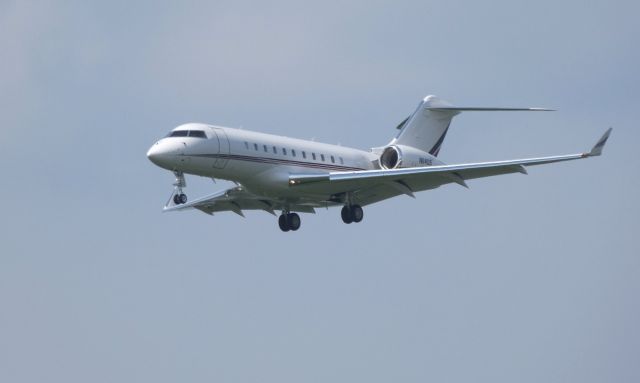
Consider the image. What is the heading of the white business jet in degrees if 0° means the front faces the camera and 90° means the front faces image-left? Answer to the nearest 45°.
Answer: approximately 45°
